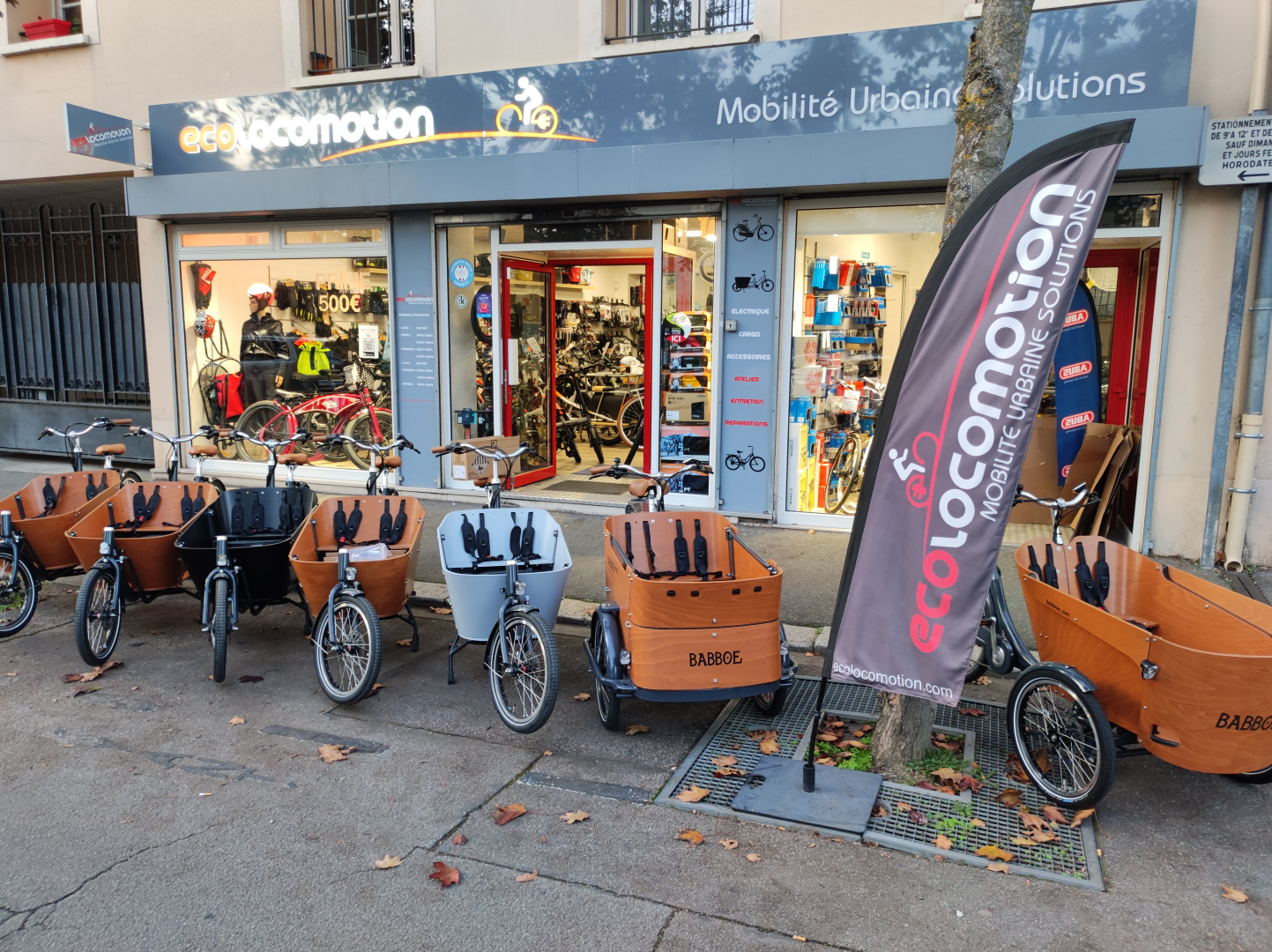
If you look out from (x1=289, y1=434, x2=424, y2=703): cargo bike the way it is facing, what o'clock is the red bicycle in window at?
The red bicycle in window is roughly at 6 o'clock from the cargo bike.

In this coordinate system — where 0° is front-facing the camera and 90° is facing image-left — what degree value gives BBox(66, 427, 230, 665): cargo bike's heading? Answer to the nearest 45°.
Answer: approximately 45°

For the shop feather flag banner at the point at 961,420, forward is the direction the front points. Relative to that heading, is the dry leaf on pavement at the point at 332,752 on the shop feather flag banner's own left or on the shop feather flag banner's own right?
on the shop feather flag banner's own right

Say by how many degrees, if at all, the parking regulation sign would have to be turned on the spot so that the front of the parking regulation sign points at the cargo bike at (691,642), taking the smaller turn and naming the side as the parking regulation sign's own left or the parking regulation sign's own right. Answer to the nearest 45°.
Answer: approximately 45° to the parking regulation sign's own right

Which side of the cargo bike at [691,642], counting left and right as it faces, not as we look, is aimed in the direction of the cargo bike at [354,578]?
right

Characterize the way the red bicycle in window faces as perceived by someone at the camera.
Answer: facing to the right of the viewer

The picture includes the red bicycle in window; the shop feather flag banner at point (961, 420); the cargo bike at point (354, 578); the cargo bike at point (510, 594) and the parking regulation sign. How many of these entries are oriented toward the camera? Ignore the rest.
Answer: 4

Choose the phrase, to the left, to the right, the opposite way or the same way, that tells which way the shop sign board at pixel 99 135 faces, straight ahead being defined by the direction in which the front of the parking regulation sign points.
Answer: to the left

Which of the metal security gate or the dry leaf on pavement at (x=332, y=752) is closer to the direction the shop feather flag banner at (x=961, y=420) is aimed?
the dry leaf on pavement

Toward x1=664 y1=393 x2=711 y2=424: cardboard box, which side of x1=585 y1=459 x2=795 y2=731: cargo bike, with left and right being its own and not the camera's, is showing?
back

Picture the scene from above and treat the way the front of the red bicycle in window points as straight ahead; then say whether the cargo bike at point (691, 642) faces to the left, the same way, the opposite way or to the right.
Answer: to the right

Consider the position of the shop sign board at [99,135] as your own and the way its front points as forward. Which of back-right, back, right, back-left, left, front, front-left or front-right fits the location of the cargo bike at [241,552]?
front-right
